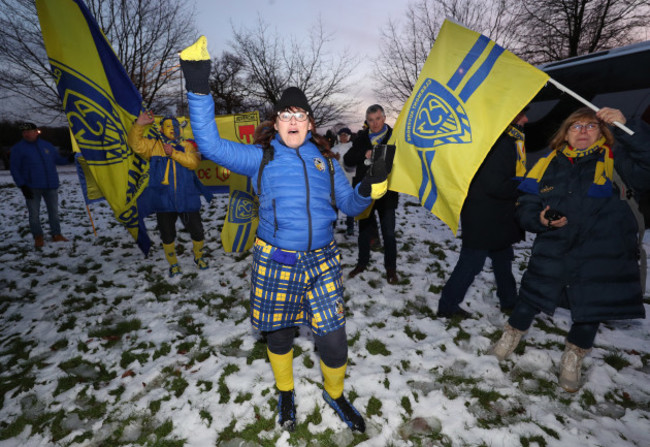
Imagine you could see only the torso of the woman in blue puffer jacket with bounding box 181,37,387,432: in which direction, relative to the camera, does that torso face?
toward the camera

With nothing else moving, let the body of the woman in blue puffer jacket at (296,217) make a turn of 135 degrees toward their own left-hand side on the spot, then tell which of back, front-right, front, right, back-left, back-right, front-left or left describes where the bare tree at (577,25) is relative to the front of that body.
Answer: front

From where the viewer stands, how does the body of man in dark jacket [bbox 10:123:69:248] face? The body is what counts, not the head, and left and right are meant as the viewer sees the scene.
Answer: facing the viewer and to the right of the viewer

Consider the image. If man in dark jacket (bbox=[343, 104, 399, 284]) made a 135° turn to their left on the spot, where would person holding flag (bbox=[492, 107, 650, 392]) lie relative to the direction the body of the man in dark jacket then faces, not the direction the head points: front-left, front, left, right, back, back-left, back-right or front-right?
right

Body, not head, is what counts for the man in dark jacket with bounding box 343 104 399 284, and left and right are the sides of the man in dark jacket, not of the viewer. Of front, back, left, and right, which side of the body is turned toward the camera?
front

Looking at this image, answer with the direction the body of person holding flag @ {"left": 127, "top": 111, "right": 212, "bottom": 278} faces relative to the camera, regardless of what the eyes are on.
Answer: toward the camera

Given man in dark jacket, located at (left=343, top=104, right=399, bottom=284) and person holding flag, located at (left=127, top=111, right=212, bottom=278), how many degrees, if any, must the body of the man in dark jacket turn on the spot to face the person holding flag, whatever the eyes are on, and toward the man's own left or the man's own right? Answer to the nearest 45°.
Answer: approximately 90° to the man's own right

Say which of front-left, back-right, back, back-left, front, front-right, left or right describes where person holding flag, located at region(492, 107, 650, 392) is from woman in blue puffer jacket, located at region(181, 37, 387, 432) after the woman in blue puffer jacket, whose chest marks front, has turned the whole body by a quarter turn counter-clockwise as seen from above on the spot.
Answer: front

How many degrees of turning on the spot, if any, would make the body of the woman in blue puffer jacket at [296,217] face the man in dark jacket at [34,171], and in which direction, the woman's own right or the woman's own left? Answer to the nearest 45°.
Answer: approximately 135° to the woman's own right
